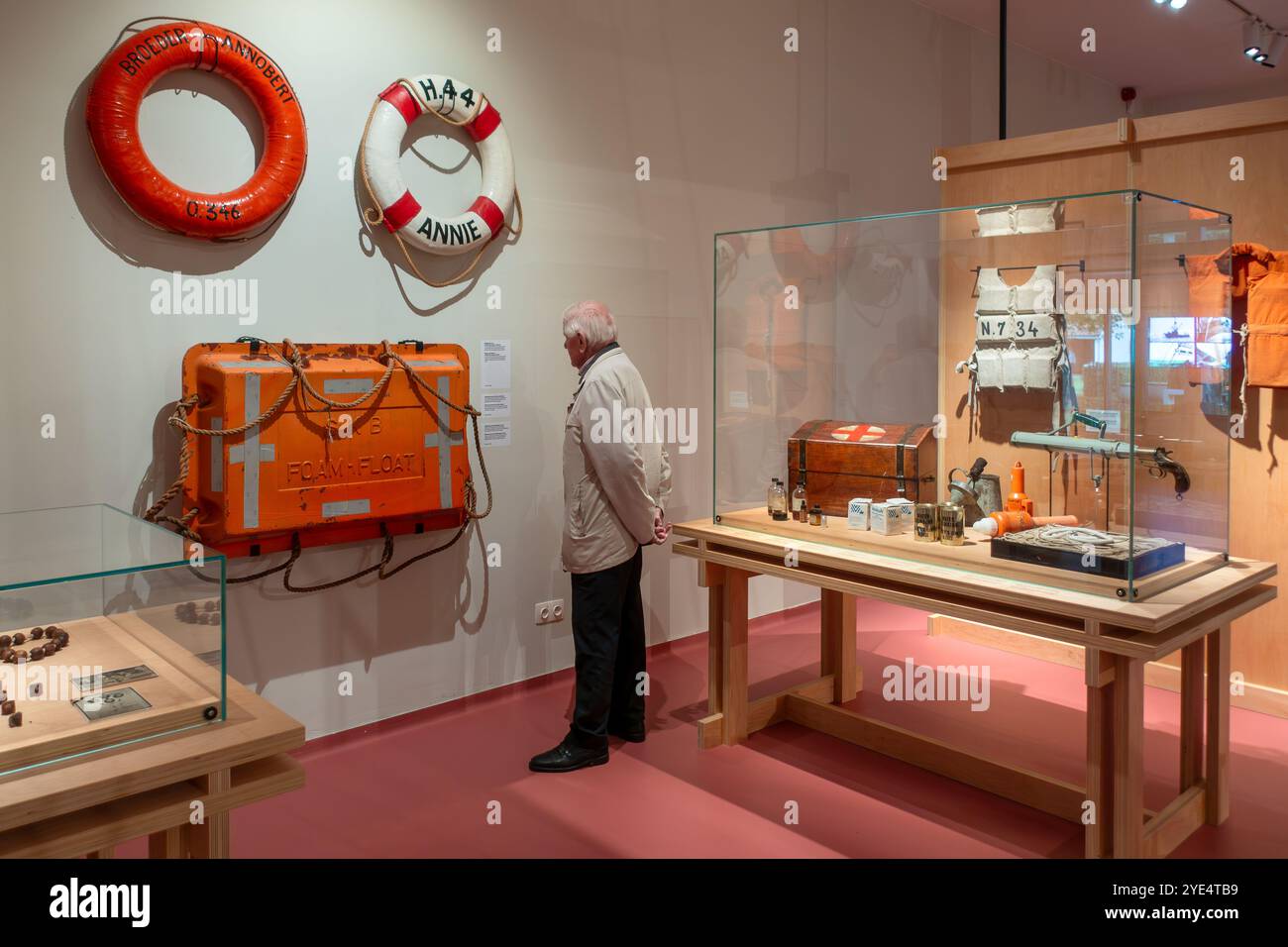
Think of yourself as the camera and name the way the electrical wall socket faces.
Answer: facing the viewer and to the right of the viewer

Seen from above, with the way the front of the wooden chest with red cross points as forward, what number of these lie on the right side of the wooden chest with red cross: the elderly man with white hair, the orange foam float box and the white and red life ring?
3

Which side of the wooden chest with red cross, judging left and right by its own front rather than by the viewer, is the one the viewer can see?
front

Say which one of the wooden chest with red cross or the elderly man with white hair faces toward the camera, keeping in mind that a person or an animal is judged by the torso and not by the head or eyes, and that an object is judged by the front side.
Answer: the wooden chest with red cross

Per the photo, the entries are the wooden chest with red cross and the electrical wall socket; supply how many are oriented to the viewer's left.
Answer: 0

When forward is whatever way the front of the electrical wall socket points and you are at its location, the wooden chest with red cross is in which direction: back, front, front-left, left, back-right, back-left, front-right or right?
front

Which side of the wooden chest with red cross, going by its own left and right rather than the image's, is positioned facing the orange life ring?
right

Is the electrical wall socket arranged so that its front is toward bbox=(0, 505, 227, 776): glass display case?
no

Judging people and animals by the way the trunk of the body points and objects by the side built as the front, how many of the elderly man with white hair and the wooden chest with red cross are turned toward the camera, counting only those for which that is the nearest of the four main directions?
1

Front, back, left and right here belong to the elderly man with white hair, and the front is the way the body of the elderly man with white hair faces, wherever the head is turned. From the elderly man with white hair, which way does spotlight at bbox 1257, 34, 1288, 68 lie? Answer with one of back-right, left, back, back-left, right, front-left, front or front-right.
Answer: back-right

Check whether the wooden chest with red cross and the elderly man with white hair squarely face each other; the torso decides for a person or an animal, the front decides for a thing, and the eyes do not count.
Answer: no
